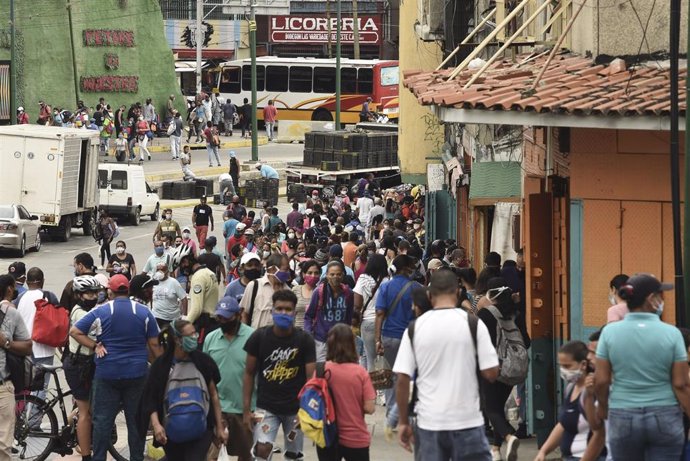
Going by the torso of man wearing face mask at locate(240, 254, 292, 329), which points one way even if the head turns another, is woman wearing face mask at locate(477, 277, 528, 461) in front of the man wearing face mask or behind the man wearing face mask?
in front

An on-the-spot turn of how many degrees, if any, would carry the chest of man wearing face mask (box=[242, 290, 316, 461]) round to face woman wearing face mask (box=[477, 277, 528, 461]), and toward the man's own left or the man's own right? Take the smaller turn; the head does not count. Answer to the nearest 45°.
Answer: approximately 135° to the man's own left

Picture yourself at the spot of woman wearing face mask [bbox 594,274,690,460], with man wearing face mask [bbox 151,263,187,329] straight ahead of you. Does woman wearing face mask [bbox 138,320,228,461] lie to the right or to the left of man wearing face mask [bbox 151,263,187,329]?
left
